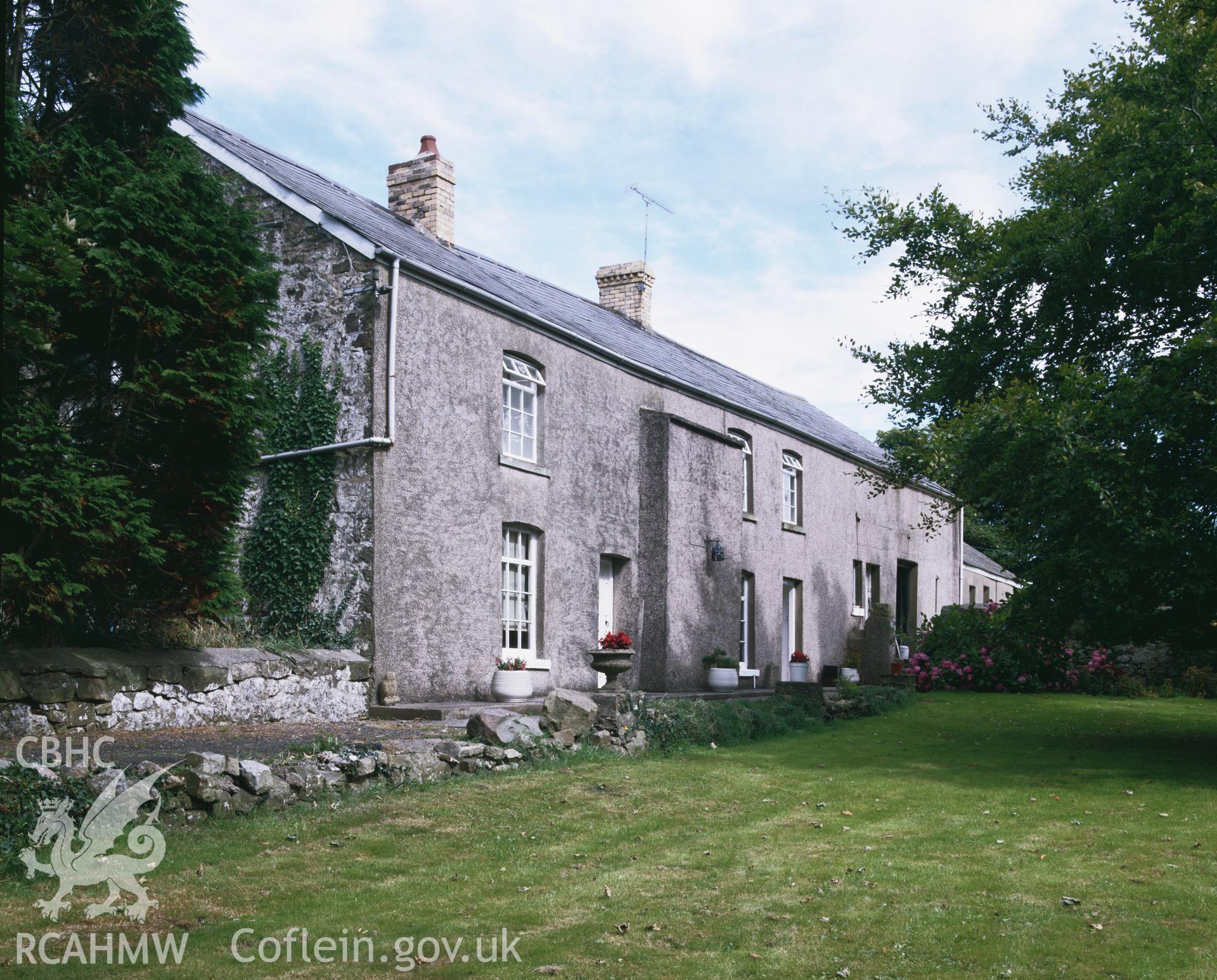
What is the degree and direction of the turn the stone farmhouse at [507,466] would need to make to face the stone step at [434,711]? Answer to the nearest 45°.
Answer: approximately 45° to its right

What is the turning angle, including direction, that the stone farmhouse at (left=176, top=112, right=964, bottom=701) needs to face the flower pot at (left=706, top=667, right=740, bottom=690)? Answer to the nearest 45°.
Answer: approximately 90° to its left

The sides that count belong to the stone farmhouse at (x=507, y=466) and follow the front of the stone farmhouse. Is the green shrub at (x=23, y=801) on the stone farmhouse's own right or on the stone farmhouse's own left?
on the stone farmhouse's own right

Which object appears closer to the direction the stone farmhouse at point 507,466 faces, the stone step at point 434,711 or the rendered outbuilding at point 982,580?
the stone step

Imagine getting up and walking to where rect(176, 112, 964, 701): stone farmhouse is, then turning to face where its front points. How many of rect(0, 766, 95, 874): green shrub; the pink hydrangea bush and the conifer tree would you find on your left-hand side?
1

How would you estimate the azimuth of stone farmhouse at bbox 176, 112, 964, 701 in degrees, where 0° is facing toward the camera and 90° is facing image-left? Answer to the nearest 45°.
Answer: approximately 315°

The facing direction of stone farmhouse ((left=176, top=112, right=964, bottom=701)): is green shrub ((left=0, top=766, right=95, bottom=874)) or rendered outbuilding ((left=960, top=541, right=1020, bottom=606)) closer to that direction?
the green shrub

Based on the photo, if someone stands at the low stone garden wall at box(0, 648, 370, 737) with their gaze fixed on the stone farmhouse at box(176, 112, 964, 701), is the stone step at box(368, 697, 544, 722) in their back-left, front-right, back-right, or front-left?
front-right

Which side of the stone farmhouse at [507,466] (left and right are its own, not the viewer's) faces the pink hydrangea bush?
left

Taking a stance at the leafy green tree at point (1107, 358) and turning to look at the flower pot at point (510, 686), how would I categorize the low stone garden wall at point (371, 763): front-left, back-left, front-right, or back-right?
front-left

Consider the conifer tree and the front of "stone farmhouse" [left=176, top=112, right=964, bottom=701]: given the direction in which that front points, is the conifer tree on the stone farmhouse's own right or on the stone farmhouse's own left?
on the stone farmhouse's own right
